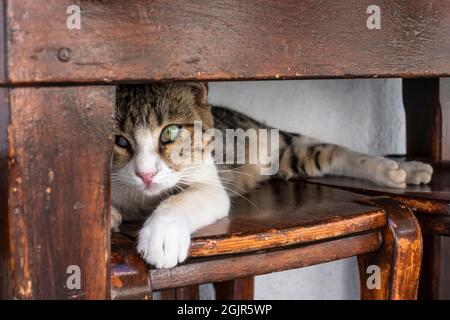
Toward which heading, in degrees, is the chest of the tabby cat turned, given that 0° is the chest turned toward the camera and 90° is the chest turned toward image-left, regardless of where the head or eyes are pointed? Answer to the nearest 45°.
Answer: approximately 45°
